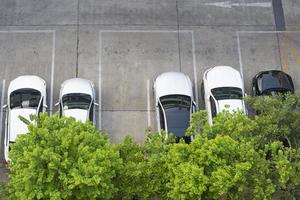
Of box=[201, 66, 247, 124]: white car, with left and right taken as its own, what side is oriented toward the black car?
right

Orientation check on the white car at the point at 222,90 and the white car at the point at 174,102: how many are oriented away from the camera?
2

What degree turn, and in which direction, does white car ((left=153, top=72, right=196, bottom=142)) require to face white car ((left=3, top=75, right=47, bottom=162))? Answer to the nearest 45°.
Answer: approximately 90° to its left

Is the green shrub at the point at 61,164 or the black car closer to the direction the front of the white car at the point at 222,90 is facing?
the black car

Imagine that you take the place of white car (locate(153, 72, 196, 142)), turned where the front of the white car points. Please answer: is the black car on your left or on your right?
on your right

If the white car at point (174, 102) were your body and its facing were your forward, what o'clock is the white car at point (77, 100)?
the white car at point (77, 100) is roughly at 9 o'clock from the white car at point (174, 102).

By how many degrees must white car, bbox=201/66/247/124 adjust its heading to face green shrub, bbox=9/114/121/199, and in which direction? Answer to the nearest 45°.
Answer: approximately 135° to its left

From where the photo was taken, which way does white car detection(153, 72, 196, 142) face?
away from the camera

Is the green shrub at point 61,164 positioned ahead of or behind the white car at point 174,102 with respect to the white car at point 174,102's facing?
behind

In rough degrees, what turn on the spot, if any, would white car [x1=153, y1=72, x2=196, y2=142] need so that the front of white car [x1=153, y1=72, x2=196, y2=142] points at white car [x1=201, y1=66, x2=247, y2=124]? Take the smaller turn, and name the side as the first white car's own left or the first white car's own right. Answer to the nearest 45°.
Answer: approximately 90° to the first white car's own right
